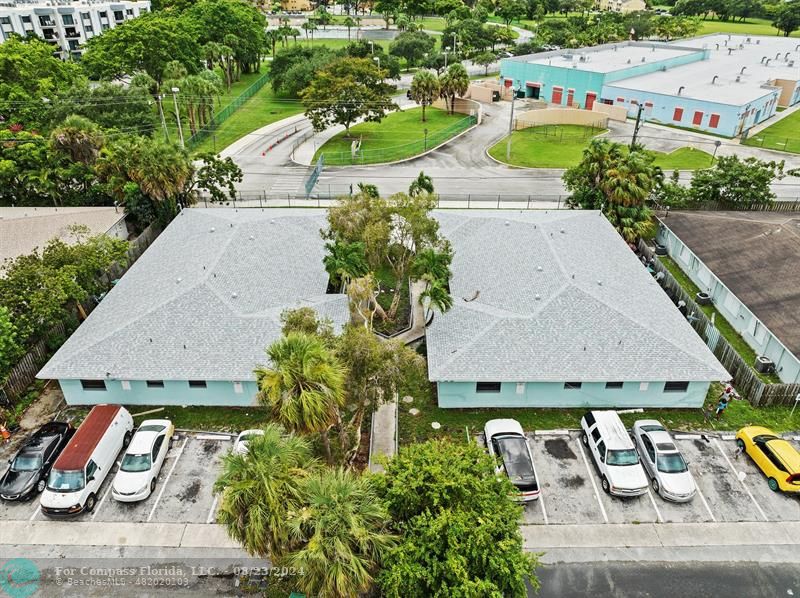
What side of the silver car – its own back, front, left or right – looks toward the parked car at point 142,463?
right

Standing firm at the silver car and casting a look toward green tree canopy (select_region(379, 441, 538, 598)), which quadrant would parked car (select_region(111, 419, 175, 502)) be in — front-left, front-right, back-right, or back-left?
front-right

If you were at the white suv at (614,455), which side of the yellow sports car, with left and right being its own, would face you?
left

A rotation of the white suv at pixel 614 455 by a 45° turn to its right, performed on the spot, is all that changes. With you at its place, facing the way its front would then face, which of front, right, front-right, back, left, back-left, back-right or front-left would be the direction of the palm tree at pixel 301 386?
front-right

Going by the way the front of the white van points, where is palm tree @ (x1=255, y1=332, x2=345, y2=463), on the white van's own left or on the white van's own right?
on the white van's own left

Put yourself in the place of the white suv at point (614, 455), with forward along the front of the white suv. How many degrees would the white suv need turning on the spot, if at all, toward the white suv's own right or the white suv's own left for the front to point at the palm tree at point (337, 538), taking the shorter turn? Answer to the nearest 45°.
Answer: approximately 90° to the white suv's own right

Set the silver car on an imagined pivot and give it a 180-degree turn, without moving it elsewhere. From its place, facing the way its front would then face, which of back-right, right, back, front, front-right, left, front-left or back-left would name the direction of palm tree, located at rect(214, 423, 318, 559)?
left

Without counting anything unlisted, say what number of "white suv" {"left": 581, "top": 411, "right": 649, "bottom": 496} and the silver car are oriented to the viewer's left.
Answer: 0

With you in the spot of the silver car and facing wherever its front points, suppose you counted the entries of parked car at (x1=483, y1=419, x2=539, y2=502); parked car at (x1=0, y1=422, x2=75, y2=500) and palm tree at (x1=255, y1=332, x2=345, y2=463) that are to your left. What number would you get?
0

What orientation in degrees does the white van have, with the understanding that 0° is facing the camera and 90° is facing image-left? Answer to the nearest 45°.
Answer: approximately 45°

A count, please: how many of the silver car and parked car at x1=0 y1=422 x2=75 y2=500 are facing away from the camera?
0

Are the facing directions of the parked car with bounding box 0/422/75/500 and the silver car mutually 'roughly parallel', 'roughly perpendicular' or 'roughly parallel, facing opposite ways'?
roughly parallel

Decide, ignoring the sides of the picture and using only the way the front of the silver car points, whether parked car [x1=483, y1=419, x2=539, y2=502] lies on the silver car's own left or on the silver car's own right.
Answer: on the silver car's own right

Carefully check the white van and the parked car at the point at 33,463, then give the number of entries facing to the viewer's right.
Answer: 0

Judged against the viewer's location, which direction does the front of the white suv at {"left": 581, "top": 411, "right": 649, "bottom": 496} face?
facing the viewer and to the right of the viewer

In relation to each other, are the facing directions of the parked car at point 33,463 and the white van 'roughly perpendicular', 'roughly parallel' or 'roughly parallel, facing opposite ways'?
roughly parallel
